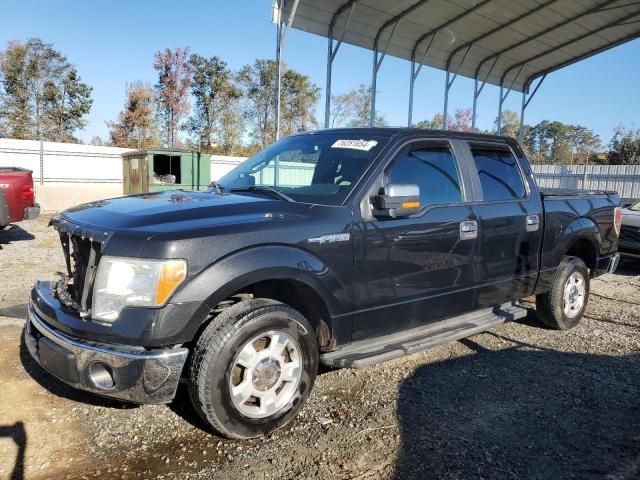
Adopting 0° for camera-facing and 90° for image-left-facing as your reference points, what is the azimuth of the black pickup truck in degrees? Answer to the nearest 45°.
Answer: approximately 45°

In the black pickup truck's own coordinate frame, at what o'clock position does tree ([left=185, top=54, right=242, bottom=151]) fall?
The tree is roughly at 4 o'clock from the black pickup truck.

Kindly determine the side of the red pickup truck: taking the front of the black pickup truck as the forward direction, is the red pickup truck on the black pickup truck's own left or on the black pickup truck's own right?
on the black pickup truck's own right

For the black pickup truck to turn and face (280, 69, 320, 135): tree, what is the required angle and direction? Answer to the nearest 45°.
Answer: approximately 135° to its right

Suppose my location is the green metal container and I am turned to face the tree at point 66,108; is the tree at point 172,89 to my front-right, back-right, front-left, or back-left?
front-right

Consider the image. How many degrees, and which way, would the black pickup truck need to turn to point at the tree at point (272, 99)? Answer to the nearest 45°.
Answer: approximately 135° to its right
